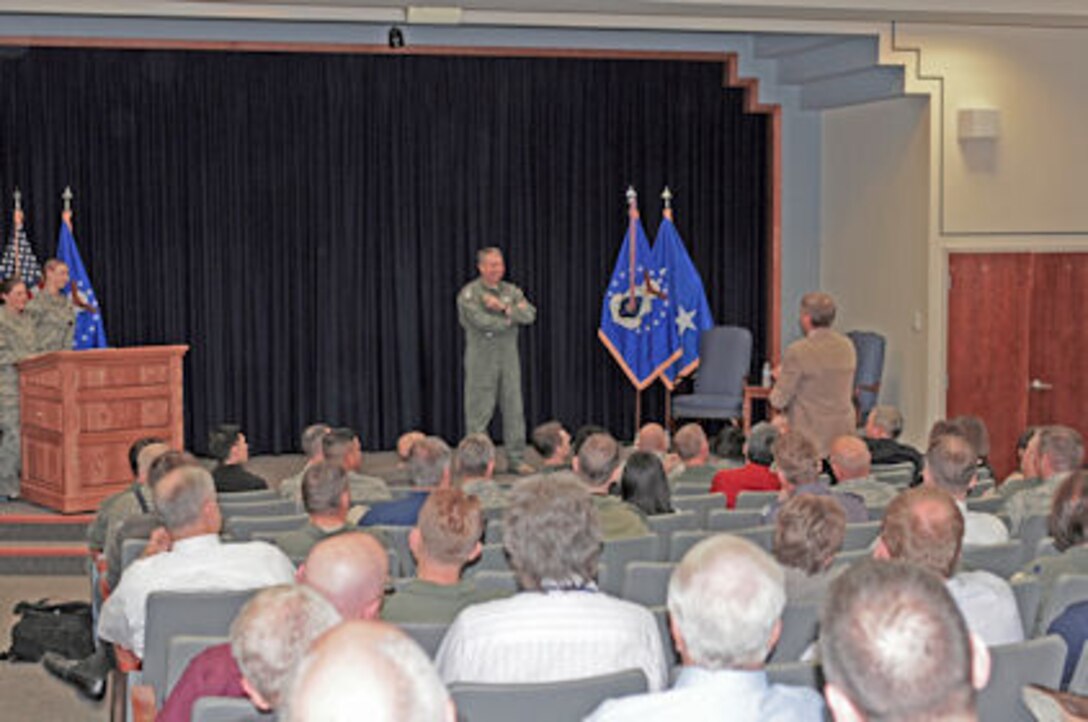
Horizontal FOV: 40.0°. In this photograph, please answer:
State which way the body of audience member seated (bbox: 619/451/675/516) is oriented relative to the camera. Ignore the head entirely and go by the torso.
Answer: away from the camera

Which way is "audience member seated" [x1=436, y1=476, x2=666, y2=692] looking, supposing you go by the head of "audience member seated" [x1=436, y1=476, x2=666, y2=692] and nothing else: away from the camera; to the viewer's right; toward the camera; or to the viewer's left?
away from the camera

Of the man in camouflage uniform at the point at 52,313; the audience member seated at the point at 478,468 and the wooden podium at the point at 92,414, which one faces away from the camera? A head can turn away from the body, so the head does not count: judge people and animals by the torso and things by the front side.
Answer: the audience member seated

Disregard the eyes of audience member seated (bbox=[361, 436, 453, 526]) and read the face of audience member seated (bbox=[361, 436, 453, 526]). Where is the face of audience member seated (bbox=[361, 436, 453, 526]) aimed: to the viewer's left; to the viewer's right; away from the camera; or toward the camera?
away from the camera

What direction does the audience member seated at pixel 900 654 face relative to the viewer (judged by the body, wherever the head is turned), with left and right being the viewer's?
facing away from the viewer

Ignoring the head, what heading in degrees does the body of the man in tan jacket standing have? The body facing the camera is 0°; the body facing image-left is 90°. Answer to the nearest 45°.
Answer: approximately 135°

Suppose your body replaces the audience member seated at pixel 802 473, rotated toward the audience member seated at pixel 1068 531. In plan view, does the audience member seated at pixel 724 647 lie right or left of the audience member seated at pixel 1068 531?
right

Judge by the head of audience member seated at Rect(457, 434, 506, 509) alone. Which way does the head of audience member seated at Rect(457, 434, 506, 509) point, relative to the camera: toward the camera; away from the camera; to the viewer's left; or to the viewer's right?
away from the camera

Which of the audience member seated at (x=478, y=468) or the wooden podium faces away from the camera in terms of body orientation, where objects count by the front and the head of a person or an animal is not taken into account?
the audience member seated

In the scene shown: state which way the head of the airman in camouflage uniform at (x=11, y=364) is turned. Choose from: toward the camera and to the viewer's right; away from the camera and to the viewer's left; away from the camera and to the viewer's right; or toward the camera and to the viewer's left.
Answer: toward the camera and to the viewer's right

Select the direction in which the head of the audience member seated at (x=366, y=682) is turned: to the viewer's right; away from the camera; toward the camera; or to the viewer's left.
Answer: away from the camera

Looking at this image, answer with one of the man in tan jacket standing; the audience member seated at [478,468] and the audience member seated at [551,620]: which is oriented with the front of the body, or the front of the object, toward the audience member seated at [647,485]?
the audience member seated at [551,620]

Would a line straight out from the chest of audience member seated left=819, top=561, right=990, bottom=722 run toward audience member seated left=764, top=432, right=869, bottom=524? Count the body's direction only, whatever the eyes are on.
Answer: yes

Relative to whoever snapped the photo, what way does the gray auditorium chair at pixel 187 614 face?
facing away from the viewer
